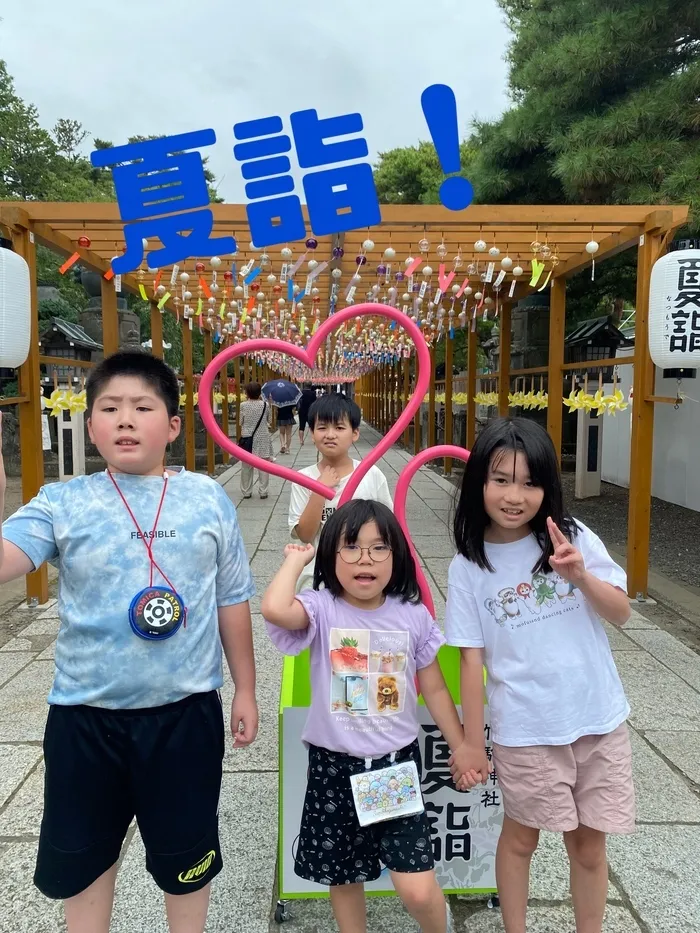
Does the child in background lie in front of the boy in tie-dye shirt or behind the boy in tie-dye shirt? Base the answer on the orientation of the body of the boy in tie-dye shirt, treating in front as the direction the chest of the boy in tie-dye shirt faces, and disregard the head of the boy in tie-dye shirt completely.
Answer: behind

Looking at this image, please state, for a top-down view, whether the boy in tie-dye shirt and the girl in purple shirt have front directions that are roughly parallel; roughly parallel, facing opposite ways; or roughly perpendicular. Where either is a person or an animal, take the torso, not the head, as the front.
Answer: roughly parallel

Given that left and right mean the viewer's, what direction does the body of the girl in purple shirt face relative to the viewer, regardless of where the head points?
facing the viewer

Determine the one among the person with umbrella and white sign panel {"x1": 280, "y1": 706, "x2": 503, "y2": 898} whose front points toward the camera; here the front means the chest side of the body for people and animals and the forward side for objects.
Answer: the white sign panel

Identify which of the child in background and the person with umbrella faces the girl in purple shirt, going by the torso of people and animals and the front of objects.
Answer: the child in background

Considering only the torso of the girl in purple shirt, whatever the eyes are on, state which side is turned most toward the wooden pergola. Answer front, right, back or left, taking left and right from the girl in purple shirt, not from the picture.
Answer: back

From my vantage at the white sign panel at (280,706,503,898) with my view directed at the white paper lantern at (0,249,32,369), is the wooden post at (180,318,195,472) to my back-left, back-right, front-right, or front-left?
front-right

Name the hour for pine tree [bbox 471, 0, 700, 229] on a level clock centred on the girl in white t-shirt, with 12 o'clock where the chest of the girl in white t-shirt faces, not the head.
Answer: The pine tree is roughly at 6 o'clock from the girl in white t-shirt.

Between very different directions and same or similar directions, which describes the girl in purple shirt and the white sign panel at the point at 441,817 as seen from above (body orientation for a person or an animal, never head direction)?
same or similar directions

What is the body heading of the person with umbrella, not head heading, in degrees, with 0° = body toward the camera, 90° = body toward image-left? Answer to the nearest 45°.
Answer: approximately 180°

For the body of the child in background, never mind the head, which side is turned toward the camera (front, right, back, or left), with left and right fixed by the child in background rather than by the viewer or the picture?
front

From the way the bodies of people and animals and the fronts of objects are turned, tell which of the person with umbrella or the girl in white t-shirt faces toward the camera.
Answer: the girl in white t-shirt

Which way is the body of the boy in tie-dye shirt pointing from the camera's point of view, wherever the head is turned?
toward the camera

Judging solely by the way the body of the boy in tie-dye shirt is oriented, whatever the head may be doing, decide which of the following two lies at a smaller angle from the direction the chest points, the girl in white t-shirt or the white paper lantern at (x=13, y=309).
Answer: the girl in white t-shirt

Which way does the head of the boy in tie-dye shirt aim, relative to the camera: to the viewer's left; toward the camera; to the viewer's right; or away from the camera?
toward the camera

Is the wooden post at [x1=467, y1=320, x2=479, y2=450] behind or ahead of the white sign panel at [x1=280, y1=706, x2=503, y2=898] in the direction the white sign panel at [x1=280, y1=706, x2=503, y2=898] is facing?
behind

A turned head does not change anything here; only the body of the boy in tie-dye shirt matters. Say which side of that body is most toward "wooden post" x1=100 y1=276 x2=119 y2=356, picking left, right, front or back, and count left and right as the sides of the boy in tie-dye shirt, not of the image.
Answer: back
